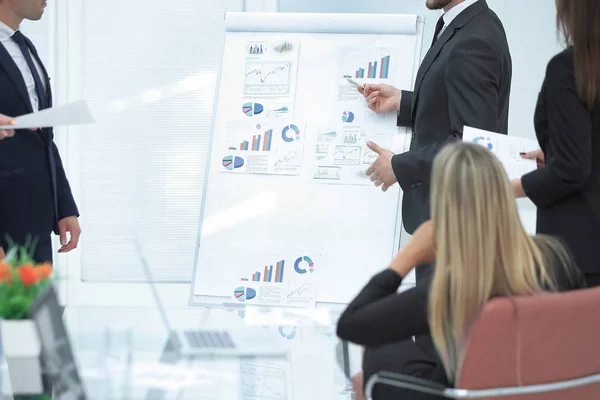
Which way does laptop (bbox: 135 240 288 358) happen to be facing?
to the viewer's right

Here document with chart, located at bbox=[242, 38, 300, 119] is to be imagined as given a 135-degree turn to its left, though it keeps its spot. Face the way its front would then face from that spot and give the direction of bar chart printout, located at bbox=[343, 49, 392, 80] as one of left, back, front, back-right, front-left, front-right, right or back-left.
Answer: front-right

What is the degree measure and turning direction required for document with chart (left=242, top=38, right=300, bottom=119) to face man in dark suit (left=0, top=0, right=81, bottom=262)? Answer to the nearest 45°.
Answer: approximately 45° to its right

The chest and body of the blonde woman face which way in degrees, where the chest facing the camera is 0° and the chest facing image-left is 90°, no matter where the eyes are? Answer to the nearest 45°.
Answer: approximately 135°

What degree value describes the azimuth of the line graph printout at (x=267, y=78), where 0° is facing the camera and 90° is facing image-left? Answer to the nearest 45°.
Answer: approximately 0°

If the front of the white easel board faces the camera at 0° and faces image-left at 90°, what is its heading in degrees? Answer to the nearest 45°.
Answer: approximately 0°
